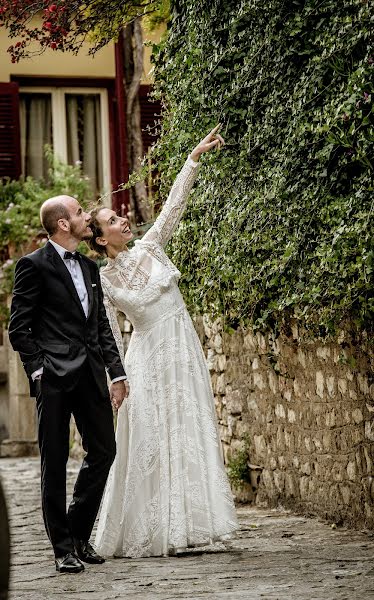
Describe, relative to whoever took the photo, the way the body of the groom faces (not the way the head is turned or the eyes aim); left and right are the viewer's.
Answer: facing the viewer and to the right of the viewer

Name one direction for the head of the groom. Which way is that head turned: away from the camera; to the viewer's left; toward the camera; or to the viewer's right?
to the viewer's right

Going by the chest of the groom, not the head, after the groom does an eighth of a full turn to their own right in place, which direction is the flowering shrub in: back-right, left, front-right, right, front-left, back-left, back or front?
back
